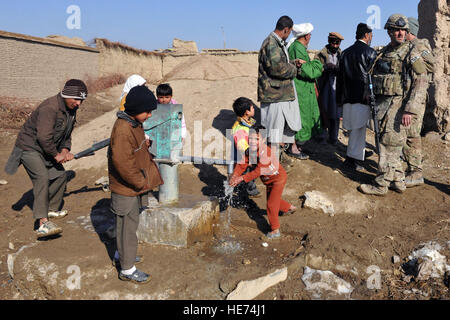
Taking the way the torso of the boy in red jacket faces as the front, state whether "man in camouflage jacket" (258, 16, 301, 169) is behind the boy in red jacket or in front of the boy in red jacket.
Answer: behind

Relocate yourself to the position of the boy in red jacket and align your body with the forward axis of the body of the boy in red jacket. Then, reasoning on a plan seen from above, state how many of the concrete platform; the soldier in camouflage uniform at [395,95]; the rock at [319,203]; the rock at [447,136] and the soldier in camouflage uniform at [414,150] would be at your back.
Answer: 4

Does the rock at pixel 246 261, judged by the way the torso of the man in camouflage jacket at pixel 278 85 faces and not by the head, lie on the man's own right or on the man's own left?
on the man's own right

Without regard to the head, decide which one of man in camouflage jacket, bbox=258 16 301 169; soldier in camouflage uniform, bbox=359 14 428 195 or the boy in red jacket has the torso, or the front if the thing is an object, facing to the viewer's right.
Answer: the man in camouflage jacket

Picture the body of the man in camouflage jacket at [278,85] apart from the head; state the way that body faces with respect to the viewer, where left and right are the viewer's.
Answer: facing to the right of the viewer

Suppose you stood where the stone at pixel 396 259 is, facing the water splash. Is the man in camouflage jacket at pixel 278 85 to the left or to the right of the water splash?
right

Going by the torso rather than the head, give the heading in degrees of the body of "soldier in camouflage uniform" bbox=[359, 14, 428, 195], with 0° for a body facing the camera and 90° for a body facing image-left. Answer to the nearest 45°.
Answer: approximately 45°

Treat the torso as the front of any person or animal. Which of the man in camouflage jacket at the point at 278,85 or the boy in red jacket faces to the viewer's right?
the man in camouflage jacket

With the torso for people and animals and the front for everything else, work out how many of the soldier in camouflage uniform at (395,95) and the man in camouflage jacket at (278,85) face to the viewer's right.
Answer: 1
